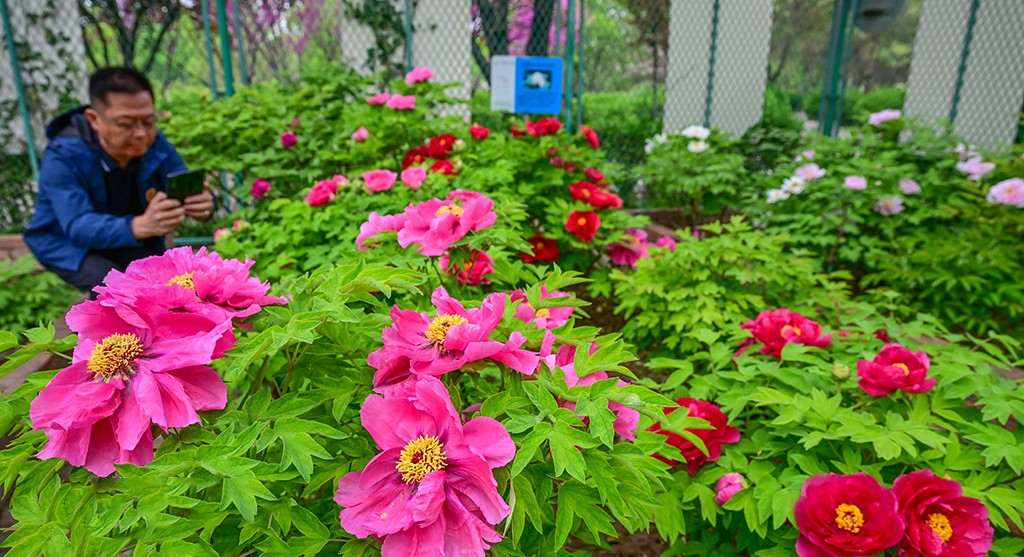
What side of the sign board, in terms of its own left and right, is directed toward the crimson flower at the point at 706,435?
front

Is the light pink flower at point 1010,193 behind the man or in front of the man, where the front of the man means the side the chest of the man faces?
in front

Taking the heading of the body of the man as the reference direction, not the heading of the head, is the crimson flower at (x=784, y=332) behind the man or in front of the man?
in front

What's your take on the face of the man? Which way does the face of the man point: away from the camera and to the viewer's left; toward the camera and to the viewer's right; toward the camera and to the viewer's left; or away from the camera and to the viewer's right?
toward the camera and to the viewer's right

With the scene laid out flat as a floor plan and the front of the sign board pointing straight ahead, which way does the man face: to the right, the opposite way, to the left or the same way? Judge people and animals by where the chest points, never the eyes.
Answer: to the left

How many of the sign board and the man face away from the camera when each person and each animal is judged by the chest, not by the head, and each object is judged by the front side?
0

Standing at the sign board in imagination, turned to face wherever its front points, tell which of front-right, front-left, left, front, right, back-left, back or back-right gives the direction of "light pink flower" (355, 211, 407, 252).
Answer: front

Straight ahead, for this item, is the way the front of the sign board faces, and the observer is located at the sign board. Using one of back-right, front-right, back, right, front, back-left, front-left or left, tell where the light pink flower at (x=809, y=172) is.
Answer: left

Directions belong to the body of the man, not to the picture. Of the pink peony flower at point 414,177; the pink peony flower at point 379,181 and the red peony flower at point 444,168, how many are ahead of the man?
3

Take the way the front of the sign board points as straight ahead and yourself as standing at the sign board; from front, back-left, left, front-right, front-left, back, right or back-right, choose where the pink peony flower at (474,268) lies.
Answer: front

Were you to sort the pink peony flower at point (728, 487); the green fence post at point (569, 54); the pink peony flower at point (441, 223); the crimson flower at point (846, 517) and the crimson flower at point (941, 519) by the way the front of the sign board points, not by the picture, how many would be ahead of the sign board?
4

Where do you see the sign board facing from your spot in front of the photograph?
facing the viewer
